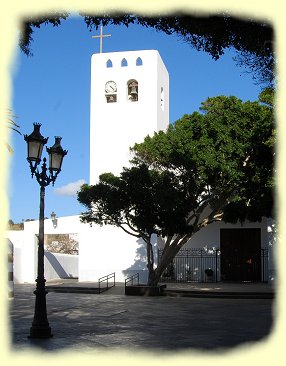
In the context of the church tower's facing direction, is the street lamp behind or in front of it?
in front

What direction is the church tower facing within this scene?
toward the camera

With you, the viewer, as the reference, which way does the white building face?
facing the viewer

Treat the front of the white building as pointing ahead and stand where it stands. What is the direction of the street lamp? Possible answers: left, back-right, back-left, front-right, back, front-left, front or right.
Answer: front
